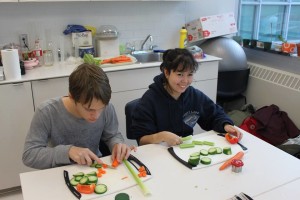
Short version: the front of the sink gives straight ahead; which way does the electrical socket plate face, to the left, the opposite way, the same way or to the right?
the same way

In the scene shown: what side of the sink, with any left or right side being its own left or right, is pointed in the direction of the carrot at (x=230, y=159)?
front

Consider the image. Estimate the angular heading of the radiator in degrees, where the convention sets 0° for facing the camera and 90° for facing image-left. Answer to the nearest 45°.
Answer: approximately 45°

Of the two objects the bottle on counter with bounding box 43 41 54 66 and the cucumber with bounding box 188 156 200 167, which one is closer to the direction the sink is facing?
the cucumber

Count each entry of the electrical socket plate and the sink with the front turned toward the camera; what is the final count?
2

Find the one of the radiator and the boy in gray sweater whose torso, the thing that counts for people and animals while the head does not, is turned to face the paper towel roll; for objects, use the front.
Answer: the radiator

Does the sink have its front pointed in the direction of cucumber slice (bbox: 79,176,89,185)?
yes

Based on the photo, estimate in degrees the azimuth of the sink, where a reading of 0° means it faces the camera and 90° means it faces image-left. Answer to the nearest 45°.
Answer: approximately 0°

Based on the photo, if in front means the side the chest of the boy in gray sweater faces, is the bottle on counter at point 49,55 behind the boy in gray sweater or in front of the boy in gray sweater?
behind

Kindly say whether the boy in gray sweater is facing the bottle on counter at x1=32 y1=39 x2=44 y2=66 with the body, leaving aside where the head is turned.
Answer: no

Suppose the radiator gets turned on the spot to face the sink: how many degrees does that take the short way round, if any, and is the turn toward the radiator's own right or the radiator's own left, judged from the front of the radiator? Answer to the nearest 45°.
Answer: approximately 45° to the radiator's own right

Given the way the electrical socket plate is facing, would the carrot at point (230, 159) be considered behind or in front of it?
in front

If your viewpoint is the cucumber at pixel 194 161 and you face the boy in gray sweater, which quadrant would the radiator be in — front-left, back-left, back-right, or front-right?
back-right

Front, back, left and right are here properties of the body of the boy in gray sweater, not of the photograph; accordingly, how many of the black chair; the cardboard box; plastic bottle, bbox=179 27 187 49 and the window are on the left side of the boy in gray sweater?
4

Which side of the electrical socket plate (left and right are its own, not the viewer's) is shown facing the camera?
front

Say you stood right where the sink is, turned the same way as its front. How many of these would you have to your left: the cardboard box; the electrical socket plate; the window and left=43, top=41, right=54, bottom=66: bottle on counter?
2

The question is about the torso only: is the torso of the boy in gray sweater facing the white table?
yes

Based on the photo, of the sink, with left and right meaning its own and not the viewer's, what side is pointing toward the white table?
front
